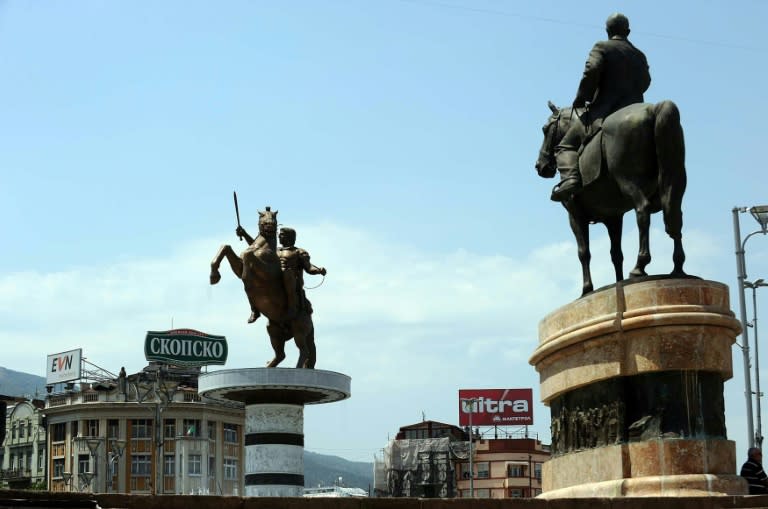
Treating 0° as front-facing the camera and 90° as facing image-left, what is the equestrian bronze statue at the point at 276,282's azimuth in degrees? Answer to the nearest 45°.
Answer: approximately 45°

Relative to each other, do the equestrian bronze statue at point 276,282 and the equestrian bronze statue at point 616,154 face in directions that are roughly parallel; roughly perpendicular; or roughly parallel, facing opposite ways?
roughly perpendicular

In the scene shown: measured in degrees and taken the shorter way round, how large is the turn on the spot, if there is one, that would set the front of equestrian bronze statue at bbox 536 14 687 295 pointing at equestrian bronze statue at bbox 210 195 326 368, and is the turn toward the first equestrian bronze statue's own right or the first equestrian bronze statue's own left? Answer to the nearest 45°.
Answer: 0° — it already faces it

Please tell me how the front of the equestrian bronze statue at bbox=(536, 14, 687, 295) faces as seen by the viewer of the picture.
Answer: facing away from the viewer and to the left of the viewer

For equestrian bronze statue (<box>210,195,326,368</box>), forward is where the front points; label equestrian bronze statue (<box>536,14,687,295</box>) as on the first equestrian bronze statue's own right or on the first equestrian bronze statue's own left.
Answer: on the first equestrian bronze statue's own left

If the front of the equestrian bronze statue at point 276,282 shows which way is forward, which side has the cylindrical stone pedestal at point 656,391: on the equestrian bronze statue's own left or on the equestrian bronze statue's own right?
on the equestrian bronze statue's own left

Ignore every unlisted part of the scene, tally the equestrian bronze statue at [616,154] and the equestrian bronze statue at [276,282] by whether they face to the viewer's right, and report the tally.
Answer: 0
